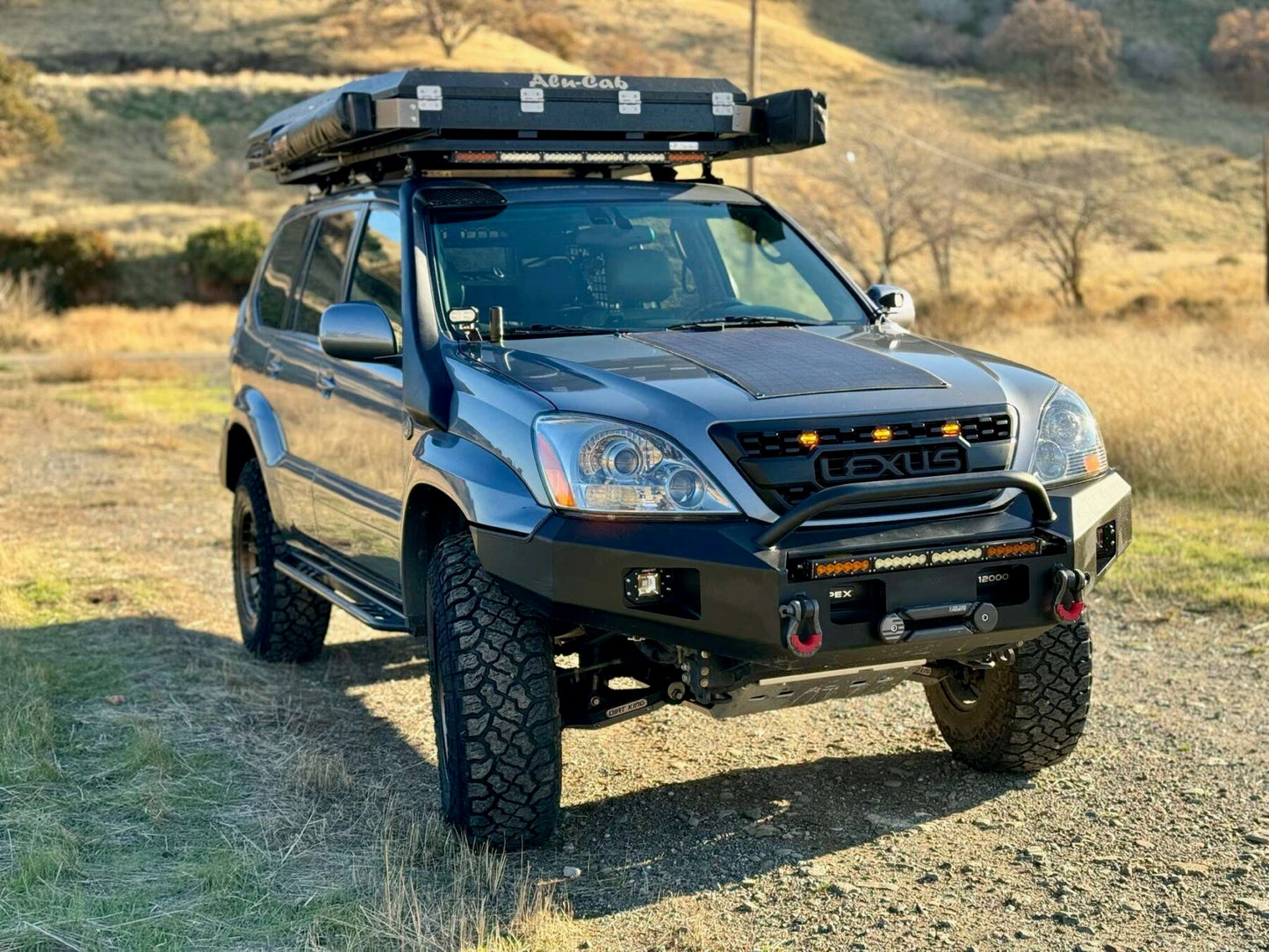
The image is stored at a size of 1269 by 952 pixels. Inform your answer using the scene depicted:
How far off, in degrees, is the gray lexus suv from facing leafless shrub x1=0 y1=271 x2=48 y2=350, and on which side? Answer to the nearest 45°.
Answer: approximately 180°

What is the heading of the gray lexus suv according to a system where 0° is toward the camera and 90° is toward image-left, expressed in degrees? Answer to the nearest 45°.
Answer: approximately 315°

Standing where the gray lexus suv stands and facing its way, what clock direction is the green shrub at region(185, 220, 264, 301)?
The green shrub is roughly at 7 o'clock from the gray lexus suv.

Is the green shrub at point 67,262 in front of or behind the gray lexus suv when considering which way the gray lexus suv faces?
behind

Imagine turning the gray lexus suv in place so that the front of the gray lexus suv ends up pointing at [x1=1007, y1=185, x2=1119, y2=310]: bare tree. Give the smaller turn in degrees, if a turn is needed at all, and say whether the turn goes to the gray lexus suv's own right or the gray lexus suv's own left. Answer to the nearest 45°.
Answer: approximately 135° to the gray lexus suv's own left

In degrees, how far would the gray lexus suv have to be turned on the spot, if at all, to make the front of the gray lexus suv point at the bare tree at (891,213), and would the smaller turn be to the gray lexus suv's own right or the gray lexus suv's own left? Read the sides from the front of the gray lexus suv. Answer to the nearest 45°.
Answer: approximately 135° to the gray lexus suv's own left

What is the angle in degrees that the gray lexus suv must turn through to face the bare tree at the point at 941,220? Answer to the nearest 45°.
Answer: approximately 135° to its left
